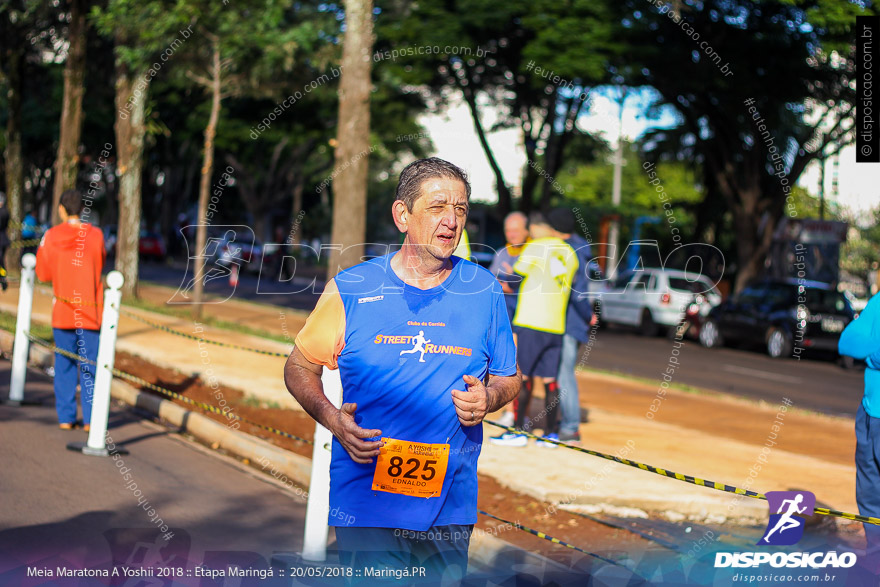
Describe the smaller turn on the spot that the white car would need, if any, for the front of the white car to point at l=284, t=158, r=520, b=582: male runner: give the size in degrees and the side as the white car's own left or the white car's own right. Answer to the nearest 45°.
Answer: approximately 135° to the white car's own left

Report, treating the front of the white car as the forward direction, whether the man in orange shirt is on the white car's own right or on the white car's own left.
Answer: on the white car's own left

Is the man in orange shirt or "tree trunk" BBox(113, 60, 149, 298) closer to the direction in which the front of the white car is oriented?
the tree trunk

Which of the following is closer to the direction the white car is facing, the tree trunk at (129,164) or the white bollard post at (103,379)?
the tree trunk

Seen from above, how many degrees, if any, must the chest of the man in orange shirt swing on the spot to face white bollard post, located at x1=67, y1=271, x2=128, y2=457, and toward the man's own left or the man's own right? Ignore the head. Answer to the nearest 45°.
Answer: approximately 180°

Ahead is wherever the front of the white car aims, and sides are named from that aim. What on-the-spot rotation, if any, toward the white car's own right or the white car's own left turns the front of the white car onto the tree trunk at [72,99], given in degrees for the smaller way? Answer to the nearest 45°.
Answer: approximately 90° to the white car's own left

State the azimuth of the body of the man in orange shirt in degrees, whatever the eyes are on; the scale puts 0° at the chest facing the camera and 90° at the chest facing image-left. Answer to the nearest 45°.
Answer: approximately 180°

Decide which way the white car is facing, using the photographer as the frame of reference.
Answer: facing away from the viewer and to the left of the viewer

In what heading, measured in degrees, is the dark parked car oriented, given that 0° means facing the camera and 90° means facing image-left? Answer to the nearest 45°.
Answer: approximately 135°

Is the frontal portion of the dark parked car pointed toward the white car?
yes

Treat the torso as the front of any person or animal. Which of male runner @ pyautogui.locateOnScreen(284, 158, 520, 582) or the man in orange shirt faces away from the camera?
the man in orange shirt

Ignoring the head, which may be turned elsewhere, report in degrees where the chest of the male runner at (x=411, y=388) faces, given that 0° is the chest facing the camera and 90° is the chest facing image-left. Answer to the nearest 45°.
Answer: approximately 315°

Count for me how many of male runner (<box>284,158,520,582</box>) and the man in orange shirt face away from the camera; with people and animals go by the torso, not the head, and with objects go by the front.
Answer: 1

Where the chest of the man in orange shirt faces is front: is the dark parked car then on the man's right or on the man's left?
on the man's right
